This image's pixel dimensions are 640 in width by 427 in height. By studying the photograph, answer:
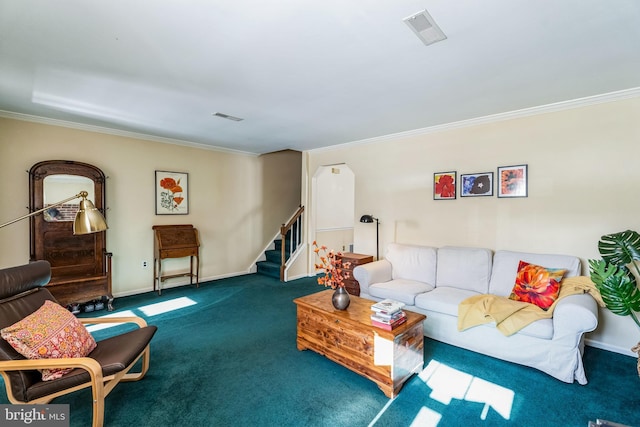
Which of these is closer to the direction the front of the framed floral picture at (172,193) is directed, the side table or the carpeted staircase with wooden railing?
the side table

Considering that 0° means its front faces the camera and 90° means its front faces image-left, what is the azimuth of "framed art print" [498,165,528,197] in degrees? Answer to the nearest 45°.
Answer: approximately 0°

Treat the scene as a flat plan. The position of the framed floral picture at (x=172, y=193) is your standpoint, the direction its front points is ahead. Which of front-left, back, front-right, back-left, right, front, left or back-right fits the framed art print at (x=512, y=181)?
front-left

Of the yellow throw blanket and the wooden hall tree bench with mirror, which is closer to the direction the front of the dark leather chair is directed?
the yellow throw blanket

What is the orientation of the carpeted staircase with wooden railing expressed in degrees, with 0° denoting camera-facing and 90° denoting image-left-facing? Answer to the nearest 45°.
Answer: approximately 45°

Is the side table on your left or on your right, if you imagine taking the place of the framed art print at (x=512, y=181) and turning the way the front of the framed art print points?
on your right

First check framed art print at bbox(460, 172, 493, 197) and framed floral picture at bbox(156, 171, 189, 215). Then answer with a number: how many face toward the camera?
2

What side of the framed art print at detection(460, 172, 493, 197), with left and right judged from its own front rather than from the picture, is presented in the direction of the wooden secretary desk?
right

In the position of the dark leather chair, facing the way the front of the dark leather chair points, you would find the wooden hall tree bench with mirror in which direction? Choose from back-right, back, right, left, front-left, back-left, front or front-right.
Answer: back-left

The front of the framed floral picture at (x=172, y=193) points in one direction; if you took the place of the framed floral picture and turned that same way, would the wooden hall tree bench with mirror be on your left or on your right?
on your right
